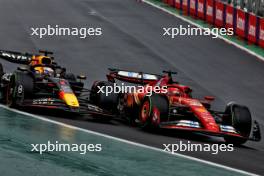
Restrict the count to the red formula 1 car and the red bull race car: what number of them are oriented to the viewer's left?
0

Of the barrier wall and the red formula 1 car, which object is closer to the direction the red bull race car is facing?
the red formula 1 car

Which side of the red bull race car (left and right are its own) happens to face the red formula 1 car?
front

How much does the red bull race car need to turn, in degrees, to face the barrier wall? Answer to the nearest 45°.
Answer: approximately 90° to its left

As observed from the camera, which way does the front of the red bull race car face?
facing the viewer and to the right of the viewer

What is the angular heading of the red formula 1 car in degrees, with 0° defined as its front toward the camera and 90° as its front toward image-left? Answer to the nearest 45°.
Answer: approximately 315°

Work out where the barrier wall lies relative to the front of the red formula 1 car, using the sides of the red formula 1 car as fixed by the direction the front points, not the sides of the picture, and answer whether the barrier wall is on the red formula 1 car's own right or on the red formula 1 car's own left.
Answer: on the red formula 1 car's own left
